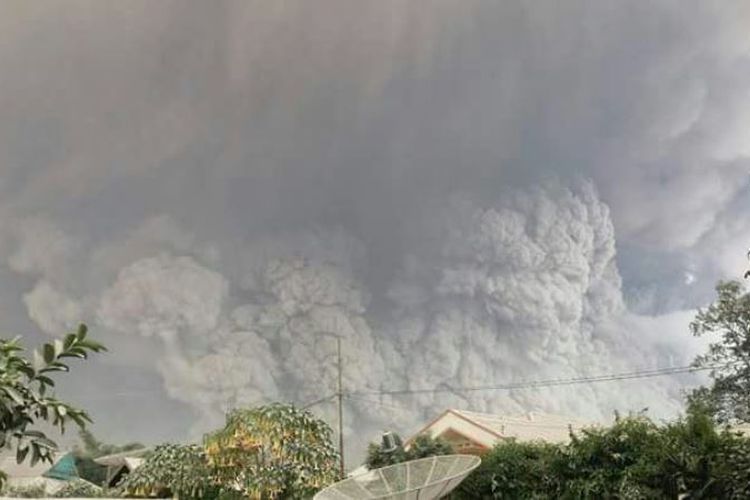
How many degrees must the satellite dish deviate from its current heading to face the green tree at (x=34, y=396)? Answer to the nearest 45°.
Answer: approximately 45° to its left
